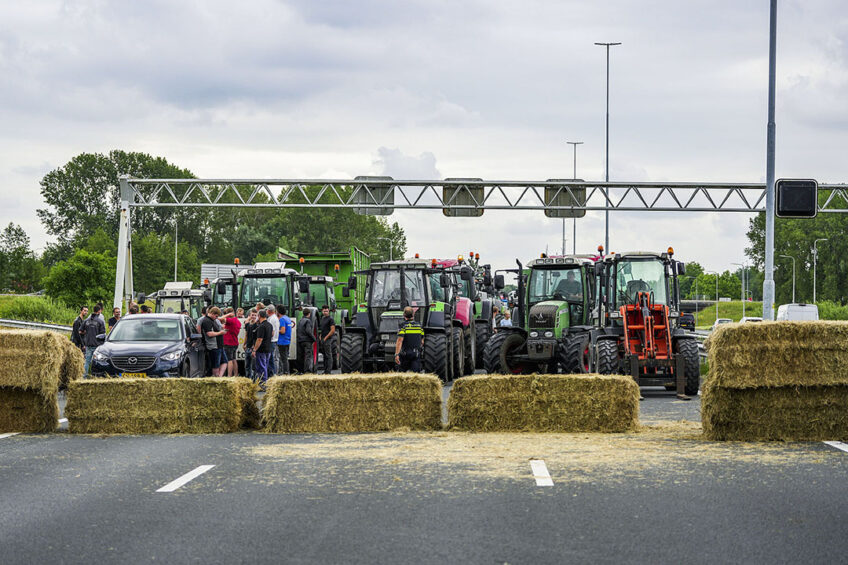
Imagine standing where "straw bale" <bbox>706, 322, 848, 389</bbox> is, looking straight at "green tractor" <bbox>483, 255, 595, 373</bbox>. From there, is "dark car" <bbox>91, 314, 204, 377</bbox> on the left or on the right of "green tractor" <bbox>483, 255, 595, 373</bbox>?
left

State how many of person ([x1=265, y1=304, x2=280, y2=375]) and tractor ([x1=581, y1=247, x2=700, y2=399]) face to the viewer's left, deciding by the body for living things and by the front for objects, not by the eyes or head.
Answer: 1

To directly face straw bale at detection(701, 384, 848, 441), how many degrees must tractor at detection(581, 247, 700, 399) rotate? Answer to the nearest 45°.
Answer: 0° — it already faces it

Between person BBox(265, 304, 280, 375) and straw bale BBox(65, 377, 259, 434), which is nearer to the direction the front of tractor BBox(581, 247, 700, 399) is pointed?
the straw bale

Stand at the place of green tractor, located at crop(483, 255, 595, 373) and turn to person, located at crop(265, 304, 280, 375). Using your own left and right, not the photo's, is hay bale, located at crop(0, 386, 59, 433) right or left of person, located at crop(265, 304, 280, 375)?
left

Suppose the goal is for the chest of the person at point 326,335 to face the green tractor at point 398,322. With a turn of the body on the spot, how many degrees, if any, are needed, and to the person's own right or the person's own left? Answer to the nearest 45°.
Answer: approximately 90° to the person's own left

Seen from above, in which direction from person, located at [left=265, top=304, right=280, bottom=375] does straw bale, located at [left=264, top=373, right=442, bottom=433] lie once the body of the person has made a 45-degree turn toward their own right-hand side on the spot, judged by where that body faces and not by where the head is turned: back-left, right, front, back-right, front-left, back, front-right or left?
back-left

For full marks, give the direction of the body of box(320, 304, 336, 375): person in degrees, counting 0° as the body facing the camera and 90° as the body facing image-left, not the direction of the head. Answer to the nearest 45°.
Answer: approximately 45°

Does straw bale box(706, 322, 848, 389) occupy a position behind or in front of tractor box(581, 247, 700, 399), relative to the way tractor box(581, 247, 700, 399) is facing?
in front

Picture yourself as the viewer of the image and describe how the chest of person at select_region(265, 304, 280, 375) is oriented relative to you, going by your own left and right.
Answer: facing to the left of the viewer

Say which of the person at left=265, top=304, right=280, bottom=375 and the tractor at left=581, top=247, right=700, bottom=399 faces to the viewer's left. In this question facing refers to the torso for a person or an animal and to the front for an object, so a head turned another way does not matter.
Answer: the person
